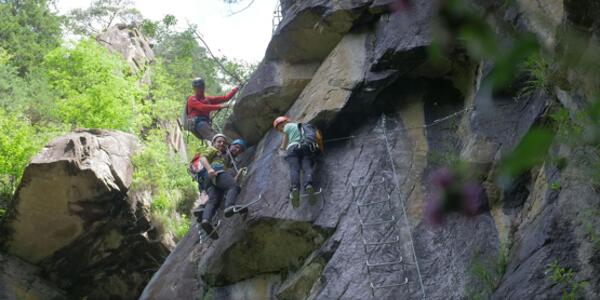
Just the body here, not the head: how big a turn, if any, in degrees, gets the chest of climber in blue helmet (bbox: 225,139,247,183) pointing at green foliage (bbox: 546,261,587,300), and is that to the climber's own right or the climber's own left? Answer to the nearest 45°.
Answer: approximately 45° to the climber's own left

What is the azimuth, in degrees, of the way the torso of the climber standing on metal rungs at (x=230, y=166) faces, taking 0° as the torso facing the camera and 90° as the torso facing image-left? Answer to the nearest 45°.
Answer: approximately 45°

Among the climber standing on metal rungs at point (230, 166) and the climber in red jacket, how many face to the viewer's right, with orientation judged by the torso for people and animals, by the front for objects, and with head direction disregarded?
1

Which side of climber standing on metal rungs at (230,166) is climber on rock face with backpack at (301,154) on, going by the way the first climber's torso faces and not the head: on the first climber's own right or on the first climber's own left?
on the first climber's own left

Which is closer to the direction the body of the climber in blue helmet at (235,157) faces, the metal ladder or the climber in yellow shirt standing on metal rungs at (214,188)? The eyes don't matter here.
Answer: the climber in yellow shirt standing on metal rungs

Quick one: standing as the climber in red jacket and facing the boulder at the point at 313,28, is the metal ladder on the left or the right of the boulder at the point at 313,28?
right

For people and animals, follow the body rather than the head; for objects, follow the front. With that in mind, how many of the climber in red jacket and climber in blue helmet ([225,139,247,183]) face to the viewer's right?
1

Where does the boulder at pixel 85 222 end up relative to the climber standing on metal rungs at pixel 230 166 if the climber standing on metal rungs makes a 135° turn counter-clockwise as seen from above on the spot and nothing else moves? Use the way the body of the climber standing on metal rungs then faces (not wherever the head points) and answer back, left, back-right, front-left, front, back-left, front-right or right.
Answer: back-left

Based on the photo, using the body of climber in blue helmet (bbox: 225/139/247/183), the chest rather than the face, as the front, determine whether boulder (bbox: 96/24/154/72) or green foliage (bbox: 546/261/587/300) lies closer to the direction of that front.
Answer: the green foliage

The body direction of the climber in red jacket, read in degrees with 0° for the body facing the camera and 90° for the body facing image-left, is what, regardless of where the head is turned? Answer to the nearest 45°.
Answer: approximately 270°
